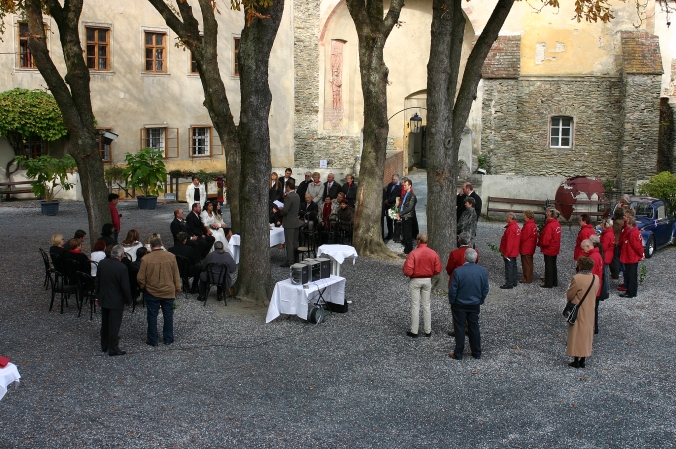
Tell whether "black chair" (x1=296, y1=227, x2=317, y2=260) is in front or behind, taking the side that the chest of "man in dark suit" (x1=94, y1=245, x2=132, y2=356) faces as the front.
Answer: in front

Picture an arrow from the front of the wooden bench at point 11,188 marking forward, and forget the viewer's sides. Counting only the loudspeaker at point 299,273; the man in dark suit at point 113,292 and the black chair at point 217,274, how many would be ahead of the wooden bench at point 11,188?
3

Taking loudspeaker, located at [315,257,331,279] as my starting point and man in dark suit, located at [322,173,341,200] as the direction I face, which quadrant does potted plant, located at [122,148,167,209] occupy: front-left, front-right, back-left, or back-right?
front-left

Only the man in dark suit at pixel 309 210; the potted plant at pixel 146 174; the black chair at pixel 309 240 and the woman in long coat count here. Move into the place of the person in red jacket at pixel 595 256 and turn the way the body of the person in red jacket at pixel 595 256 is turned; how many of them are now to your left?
1

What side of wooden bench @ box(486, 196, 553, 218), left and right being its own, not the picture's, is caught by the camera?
front

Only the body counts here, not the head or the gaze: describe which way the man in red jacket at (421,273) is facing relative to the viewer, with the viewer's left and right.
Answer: facing away from the viewer

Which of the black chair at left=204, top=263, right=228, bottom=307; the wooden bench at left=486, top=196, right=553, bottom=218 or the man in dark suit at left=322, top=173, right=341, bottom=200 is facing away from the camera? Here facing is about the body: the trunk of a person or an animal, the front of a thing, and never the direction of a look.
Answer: the black chair

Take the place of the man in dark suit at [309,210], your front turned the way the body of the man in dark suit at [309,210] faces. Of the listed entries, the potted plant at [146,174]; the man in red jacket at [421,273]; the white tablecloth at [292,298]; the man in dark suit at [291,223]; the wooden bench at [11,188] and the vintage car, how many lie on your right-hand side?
2

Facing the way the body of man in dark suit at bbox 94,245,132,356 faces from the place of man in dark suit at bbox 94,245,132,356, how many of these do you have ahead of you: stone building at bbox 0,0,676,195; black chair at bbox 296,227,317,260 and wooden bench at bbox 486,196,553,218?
3

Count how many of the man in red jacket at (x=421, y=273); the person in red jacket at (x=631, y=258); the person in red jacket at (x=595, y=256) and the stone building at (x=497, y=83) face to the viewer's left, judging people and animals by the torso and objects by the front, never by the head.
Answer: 2

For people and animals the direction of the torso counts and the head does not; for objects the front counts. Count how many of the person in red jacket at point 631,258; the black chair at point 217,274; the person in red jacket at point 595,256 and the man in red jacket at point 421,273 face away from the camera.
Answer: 2

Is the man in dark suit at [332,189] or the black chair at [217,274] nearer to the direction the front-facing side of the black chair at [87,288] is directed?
the man in dark suit

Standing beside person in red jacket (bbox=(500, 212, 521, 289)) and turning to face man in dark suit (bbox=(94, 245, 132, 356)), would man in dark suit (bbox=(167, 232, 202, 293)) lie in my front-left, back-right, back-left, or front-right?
front-right

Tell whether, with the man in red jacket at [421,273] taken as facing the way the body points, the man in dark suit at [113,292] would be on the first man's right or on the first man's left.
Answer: on the first man's left

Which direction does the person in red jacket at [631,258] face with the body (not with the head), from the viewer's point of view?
to the viewer's left

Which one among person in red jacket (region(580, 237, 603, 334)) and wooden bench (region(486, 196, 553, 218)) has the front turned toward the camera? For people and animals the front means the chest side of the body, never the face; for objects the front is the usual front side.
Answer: the wooden bench

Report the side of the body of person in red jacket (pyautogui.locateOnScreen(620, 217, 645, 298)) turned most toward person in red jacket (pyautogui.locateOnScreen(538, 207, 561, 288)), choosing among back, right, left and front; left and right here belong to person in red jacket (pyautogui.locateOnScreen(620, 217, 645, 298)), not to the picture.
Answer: front

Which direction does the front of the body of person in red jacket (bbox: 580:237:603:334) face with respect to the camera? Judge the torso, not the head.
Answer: to the viewer's left

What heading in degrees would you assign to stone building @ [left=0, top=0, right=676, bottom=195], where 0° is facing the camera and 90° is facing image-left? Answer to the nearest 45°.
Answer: approximately 0°

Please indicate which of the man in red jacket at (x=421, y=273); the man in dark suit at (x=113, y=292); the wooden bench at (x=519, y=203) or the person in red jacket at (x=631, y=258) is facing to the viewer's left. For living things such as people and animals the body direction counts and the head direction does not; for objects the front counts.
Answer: the person in red jacket
